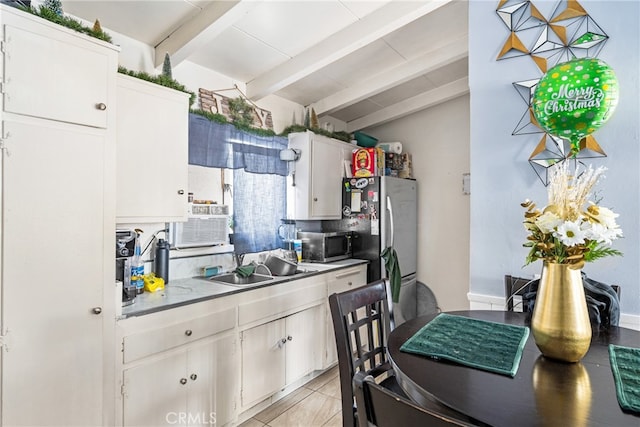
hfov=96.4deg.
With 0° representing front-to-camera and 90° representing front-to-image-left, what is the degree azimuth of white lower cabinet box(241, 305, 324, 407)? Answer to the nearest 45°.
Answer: approximately 315°

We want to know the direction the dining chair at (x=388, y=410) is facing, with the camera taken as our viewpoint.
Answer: facing away from the viewer and to the right of the viewer

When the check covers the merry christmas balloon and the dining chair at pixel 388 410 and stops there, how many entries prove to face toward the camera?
1

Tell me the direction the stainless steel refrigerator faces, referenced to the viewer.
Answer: facing the viewer and to the right of the viewer

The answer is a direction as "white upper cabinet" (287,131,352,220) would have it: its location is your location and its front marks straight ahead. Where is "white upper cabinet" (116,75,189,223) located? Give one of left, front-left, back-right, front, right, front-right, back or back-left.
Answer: right

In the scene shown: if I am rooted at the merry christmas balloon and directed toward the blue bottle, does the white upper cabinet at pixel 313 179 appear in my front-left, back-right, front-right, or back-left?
front-right

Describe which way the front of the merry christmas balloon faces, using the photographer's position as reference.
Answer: facing the viewer
